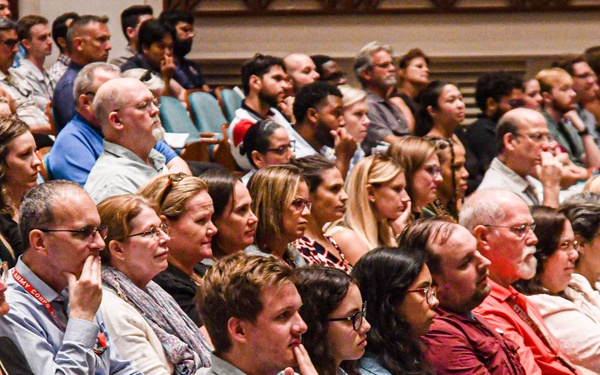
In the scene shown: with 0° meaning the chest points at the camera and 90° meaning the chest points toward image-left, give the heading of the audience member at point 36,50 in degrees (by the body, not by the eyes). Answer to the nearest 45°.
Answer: approximately 315°

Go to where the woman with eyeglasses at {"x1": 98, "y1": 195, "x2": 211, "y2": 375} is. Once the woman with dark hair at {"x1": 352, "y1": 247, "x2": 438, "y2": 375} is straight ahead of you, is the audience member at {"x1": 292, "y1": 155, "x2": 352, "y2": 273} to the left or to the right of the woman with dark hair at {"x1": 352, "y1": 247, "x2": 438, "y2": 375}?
left

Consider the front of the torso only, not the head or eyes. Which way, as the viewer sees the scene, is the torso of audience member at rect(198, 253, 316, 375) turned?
to the viewer's right

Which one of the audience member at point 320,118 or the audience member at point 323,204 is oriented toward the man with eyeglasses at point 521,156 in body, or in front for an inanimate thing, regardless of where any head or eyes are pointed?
the audience member at point 320,118

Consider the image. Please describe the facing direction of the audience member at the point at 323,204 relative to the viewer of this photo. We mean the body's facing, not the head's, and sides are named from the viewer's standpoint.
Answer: facing the viewer and to the right of the viewer

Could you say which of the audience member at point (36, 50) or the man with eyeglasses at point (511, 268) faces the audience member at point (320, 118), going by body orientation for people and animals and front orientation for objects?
the audience member at point (36, 50)

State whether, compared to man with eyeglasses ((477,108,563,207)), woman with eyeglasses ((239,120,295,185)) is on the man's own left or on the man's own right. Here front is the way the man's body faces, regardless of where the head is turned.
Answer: on the man's own right

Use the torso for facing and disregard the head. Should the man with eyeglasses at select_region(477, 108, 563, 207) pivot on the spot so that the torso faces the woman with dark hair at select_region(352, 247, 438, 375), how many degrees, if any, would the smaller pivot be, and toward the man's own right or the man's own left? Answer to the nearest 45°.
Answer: approximately 45° to the man's own right

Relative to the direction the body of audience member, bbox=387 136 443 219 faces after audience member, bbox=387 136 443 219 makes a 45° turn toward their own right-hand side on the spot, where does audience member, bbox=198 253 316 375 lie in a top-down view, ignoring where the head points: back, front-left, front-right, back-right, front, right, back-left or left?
front-right

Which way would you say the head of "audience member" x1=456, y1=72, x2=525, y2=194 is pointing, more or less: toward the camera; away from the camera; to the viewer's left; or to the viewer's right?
to the viewer's right

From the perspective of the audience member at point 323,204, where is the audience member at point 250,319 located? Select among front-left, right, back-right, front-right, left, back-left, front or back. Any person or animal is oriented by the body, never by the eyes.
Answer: front-right
